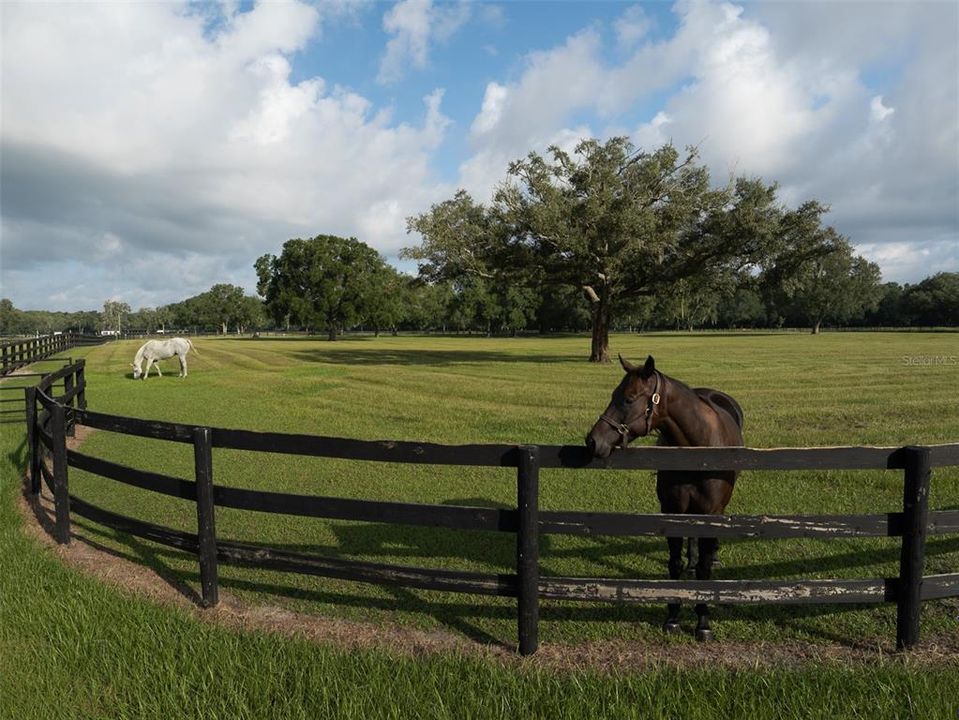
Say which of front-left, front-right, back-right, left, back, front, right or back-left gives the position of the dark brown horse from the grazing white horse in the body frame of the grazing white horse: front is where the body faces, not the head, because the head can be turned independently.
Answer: left

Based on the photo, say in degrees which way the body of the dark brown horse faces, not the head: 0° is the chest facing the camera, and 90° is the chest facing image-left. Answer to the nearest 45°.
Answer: approximately 45°

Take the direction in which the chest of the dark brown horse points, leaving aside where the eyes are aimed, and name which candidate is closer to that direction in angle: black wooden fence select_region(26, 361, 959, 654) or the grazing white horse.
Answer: the black wooden fence

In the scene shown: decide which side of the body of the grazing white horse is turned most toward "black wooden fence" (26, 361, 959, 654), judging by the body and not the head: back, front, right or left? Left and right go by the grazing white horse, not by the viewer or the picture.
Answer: left

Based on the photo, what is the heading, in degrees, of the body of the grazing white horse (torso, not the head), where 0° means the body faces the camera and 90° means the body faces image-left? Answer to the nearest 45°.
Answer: approximately 90°

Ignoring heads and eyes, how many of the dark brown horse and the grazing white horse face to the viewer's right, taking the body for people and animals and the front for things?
0

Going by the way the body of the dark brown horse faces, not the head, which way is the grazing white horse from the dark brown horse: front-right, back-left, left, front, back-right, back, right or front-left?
right
